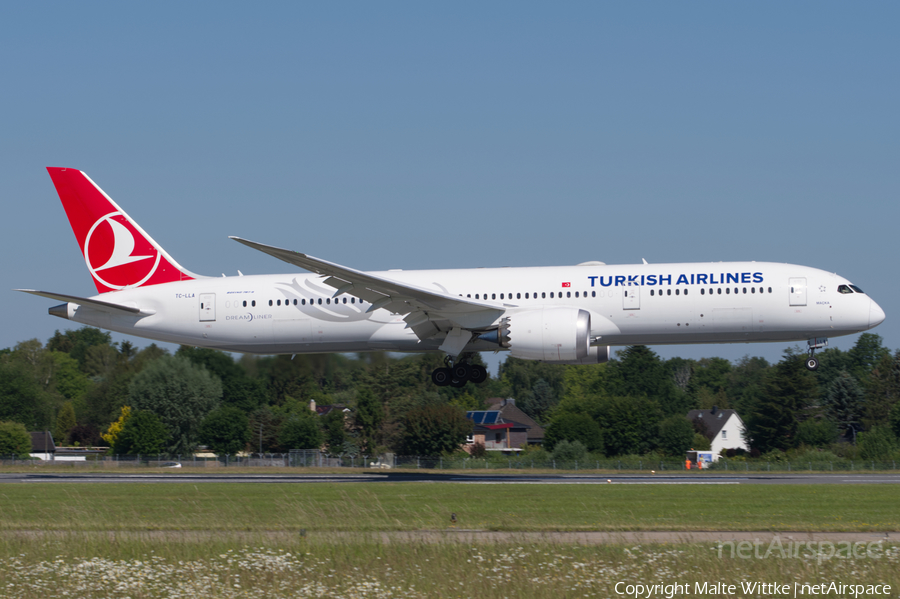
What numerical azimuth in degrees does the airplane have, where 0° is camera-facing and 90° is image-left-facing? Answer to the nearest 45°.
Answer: approximately 270°
